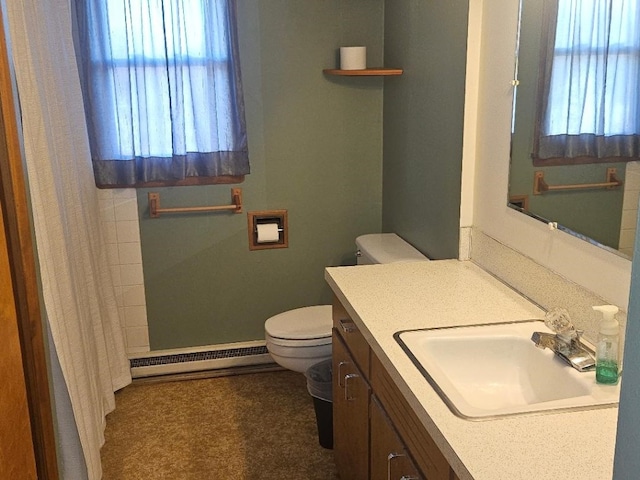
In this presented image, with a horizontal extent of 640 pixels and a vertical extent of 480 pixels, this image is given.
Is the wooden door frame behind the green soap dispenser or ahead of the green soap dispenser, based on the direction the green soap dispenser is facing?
ahead

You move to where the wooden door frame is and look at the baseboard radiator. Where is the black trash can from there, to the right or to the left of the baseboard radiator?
right

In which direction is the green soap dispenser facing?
to the viewer's left

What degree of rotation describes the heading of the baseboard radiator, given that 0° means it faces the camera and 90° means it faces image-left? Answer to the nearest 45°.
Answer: approximately 0°

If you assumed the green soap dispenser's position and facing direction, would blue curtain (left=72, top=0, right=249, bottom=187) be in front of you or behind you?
in front
